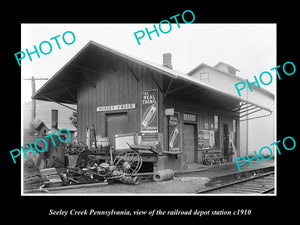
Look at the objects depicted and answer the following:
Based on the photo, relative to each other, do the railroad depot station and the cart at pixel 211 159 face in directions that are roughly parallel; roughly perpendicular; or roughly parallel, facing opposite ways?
roughly perpendicular

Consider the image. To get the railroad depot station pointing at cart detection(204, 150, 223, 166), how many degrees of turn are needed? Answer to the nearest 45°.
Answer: approximately 90° to its left

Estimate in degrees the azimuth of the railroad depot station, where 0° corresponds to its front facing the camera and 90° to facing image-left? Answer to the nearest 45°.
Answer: approximately 315°

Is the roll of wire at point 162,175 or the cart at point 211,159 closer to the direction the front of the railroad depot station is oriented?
the roll of wire
